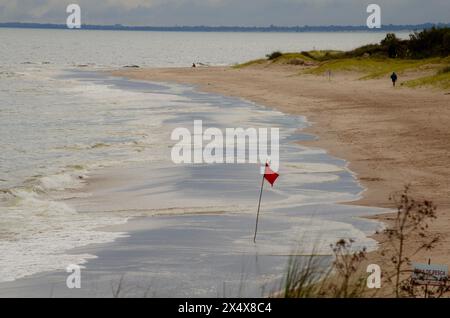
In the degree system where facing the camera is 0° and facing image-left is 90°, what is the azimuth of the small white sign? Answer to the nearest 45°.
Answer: approximately 0°
